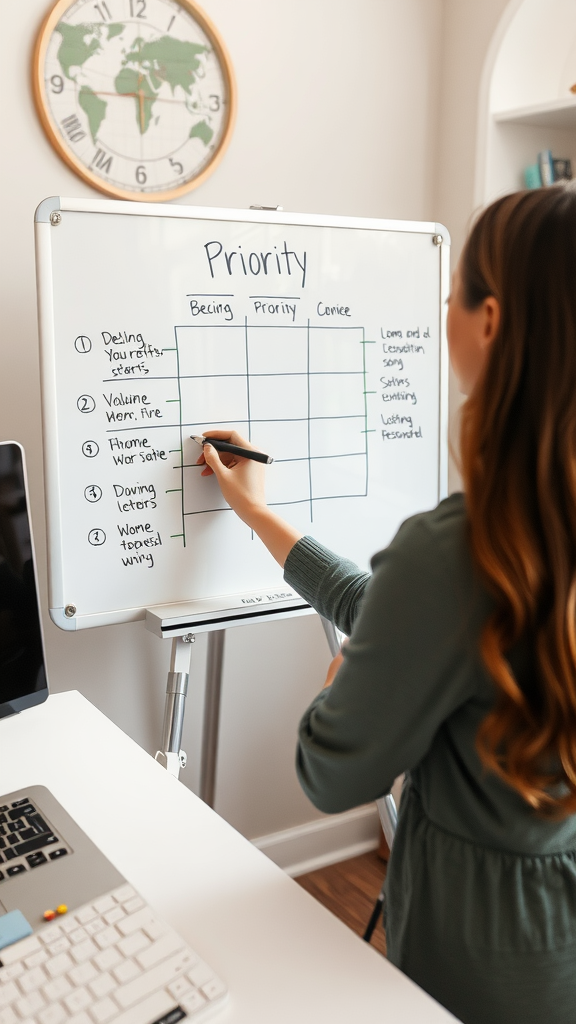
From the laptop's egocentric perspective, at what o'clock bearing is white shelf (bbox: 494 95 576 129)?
The white shelf is roughly at 9 o'clock from the laptop.

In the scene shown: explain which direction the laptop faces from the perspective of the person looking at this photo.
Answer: facing the viewer and to the right of the viewer

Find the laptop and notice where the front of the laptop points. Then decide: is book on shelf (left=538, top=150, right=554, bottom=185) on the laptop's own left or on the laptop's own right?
on the laptop's own left

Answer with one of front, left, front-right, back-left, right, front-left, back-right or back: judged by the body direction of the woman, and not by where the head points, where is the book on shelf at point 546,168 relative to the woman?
front-right

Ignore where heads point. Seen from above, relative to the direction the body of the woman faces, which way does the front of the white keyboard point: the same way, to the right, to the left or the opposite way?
the opposite way

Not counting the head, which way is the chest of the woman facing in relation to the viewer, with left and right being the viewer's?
facing away from the viewer and to the left of the viewer

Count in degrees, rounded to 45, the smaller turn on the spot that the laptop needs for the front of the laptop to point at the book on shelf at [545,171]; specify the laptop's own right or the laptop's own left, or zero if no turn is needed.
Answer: approximately 90° to the laptop's own left

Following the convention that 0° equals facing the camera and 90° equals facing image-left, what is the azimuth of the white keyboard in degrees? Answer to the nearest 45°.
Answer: approximately 315°

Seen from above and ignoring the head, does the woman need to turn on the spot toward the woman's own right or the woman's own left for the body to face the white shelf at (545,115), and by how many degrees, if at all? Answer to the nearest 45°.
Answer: approximately 45° to the woman's own right

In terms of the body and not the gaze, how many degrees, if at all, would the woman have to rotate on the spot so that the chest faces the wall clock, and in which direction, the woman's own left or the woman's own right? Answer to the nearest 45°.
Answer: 0° — they already face it

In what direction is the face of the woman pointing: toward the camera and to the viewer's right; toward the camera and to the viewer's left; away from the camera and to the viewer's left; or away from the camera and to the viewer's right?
away from the camera and to the viewer's left

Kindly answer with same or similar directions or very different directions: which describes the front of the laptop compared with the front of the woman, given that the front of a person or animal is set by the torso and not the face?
very different directions
